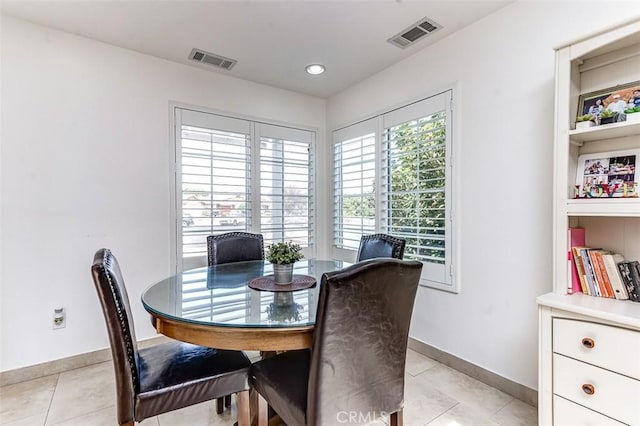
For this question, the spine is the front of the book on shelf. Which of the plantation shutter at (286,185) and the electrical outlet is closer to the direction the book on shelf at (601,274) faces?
the electrical outlet

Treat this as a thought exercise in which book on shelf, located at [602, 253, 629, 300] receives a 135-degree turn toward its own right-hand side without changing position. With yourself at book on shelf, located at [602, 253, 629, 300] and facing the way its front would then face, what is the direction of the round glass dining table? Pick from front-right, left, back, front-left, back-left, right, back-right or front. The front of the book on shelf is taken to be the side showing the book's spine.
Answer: left

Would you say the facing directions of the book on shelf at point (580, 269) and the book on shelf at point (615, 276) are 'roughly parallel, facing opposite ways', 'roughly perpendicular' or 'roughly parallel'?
roughly parallel

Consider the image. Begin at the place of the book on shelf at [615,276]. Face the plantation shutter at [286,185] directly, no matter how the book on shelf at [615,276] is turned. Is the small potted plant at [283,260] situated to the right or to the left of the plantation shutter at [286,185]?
left

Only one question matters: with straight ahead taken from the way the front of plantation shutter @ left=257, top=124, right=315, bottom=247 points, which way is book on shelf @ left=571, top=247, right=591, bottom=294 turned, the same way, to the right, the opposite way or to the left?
to the right

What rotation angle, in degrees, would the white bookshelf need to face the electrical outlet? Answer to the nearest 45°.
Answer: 0° — it already faces it

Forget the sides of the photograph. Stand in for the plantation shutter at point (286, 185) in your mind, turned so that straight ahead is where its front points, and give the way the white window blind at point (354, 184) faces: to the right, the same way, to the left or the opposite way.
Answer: to the right

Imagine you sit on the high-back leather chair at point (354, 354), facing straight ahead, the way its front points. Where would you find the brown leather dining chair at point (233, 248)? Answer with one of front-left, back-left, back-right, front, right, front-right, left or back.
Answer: front
